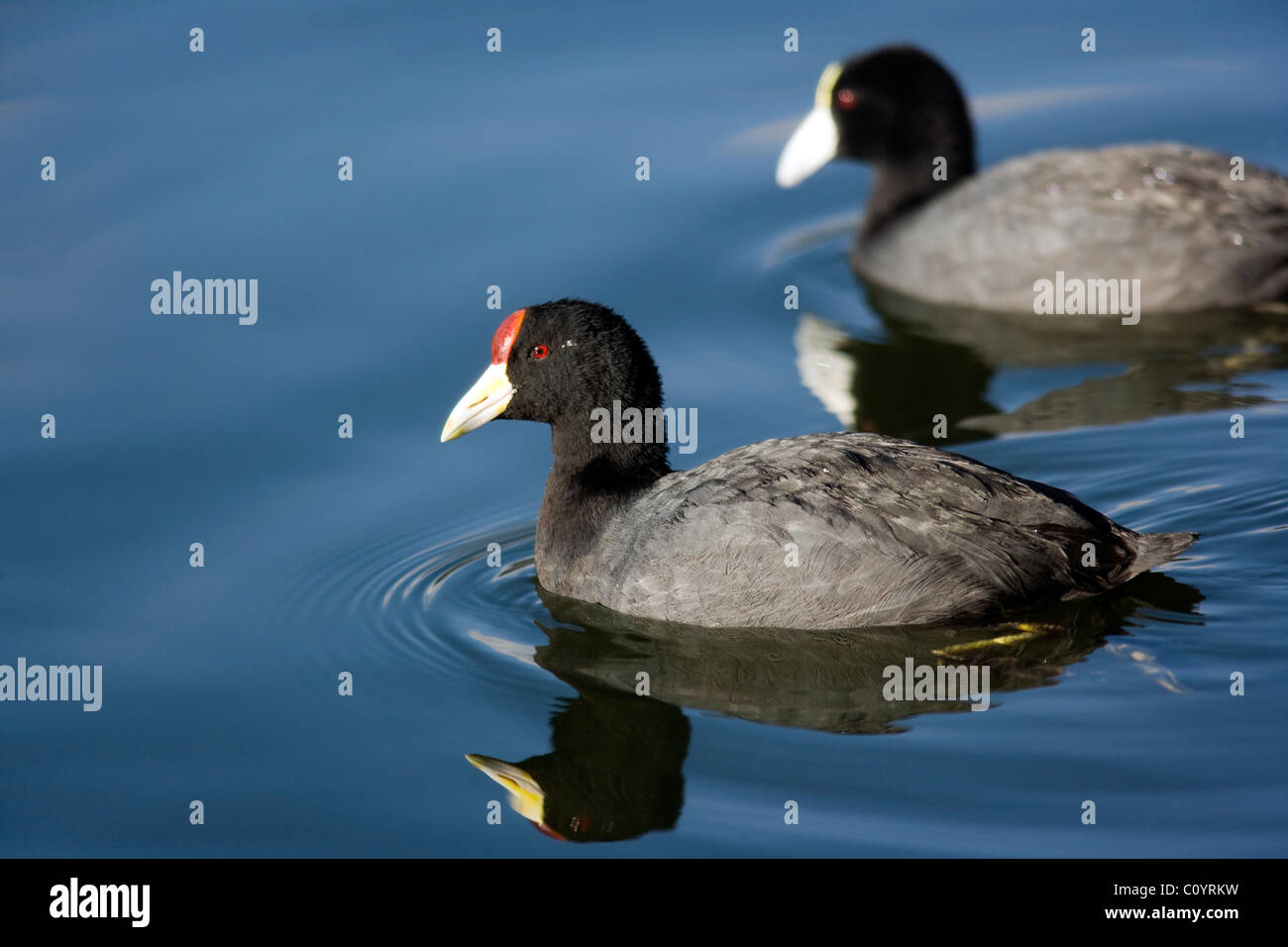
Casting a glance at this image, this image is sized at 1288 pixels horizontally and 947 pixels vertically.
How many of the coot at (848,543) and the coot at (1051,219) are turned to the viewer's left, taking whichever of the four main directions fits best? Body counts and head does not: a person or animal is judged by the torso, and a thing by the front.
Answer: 2

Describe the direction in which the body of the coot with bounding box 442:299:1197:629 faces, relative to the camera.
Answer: to the viewer's left

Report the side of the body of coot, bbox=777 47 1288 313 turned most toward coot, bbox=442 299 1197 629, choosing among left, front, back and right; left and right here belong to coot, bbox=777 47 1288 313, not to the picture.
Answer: left

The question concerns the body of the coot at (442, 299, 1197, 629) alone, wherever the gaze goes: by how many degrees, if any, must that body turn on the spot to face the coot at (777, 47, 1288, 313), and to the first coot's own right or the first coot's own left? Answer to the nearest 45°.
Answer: approximately 90° to the first coot's own right

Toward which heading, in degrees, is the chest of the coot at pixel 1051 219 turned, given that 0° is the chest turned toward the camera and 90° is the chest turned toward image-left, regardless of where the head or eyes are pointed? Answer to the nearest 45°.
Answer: approximately 90°

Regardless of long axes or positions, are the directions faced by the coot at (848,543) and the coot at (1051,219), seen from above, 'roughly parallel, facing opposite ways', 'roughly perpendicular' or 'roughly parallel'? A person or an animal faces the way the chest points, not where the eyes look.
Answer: roughly parallel
